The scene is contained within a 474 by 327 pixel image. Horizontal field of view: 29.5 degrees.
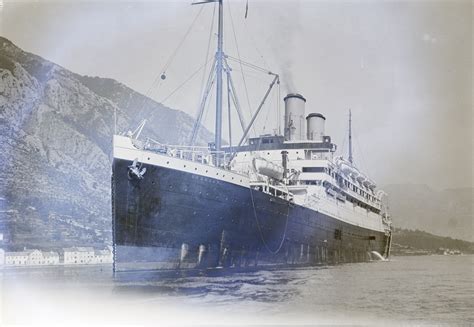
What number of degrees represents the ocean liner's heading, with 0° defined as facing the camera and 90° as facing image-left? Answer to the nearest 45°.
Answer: approximately 45°

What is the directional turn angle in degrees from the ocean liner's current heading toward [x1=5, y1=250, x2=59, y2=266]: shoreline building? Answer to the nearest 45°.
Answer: approximately 90° to its right

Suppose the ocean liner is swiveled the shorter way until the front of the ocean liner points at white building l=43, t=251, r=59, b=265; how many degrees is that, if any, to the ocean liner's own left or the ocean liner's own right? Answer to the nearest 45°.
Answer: approximately 90° to the ocean liner's own right

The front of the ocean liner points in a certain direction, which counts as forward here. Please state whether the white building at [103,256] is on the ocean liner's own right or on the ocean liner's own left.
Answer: on the ocean liner's own right

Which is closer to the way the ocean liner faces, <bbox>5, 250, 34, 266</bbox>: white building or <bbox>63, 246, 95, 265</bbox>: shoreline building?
the white building
